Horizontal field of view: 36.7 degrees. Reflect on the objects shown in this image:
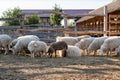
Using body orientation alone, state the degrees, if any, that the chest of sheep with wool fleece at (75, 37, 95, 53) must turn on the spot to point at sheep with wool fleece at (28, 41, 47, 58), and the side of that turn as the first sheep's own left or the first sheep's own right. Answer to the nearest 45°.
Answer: approximately 45° to the first sheep's own left

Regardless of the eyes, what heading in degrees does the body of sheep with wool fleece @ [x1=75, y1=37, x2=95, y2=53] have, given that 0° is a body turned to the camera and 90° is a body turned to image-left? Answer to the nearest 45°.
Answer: approximately 90°

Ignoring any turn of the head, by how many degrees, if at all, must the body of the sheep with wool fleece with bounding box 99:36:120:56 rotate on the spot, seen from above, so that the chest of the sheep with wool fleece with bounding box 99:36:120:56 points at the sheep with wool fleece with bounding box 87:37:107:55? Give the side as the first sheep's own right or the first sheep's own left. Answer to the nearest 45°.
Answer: approximately 45° to the first sheep's own right

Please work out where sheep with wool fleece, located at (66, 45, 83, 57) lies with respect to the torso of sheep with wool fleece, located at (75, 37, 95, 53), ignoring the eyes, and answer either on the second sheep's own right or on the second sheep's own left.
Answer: on the second sheep's own left

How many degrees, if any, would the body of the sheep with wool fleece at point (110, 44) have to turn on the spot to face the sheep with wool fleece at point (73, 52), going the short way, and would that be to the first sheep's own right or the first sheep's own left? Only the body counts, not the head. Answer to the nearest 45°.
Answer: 0° — it already faces it

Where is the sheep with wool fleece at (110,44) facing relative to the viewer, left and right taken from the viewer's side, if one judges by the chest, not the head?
facing to the left of the viewer

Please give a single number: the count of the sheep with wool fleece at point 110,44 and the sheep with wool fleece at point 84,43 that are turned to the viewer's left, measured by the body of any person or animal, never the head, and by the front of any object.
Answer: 2

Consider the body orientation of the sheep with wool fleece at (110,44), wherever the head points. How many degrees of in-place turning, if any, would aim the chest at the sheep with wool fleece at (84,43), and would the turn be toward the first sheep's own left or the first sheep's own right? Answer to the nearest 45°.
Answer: approximately 45° to the first sheep's own right
